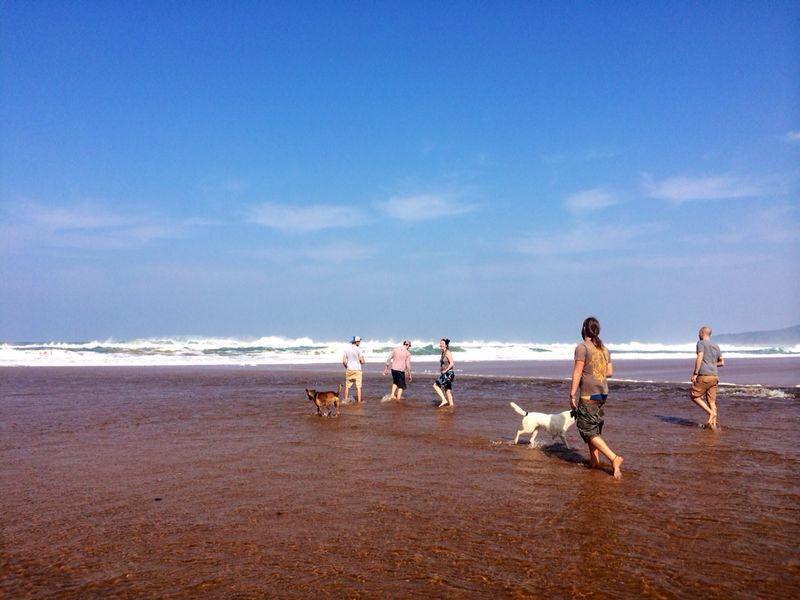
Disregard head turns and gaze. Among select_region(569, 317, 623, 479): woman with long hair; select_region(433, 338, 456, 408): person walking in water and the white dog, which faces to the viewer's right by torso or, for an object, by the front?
the white dog

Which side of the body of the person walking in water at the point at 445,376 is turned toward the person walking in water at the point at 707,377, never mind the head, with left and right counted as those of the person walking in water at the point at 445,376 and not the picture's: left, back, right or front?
left

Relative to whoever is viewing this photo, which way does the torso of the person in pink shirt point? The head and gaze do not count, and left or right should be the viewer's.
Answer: facing away from the viewer and to the right of the viewer

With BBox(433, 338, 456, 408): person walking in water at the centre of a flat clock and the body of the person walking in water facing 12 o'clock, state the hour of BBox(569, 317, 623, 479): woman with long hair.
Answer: The woman with long hair is roughly at 10 o'clock from the person walking in water.

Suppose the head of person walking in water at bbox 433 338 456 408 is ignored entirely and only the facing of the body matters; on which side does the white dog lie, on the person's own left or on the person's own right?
on the person's own left

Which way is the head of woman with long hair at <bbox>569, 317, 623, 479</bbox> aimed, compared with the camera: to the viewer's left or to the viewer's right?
to the viewer's left

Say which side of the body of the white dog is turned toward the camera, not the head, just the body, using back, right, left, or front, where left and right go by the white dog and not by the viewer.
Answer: right

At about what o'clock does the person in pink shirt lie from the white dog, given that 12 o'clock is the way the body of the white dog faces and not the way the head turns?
The person in pink shirt is roughly at 8 o'clock from the white dog.
